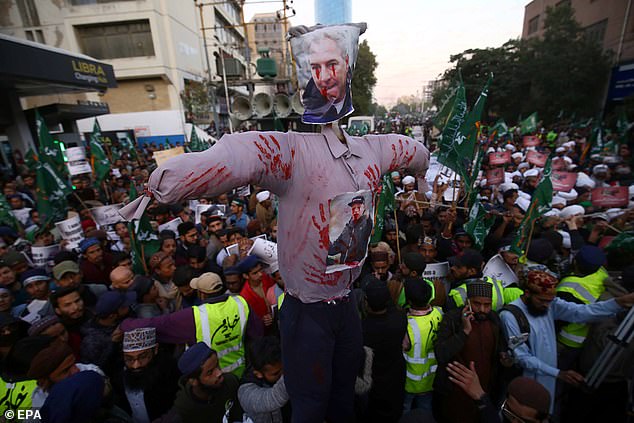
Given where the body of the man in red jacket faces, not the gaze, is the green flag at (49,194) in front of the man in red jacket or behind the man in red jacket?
behind

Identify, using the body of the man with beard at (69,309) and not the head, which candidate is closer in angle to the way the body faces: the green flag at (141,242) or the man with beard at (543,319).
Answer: the man with beard

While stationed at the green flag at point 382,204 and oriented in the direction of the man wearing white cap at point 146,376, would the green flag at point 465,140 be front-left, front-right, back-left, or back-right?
back-left

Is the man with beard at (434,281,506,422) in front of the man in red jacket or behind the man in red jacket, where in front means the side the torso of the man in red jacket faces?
in front

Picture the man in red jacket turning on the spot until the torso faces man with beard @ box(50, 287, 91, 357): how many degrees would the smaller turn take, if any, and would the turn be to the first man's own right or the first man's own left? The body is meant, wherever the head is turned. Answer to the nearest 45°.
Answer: approximately 135° to the first man's own right
